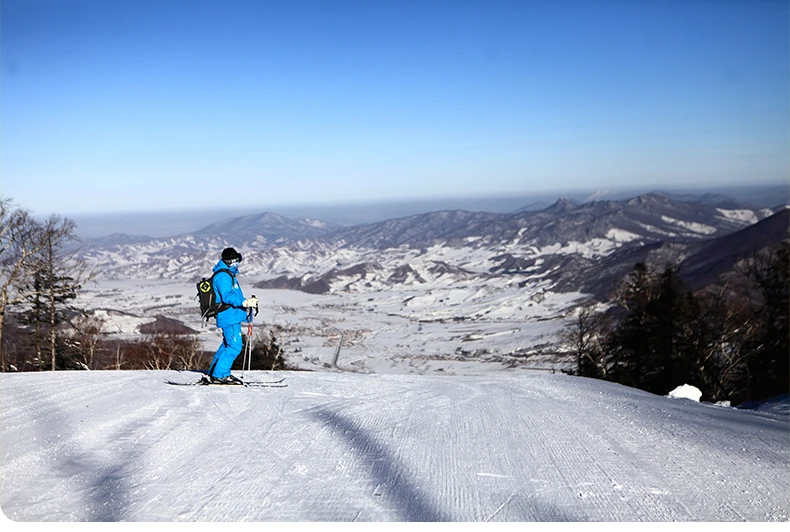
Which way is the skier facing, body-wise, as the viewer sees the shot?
to the viewer's right
